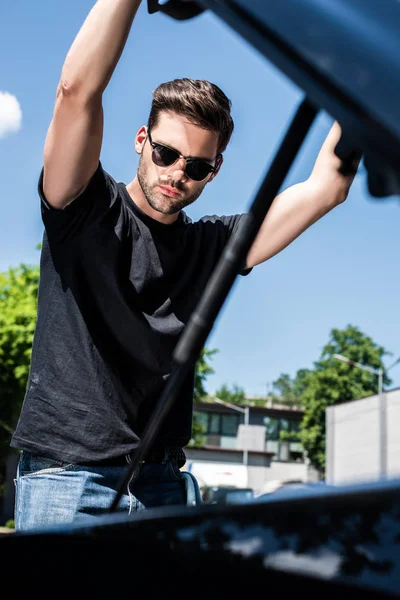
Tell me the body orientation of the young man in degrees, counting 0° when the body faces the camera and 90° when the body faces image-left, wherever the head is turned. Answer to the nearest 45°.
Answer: approximately 315°
